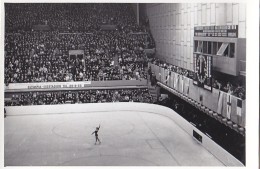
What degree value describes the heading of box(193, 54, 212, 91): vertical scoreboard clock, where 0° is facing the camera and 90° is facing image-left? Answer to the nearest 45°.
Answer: approximately 45°

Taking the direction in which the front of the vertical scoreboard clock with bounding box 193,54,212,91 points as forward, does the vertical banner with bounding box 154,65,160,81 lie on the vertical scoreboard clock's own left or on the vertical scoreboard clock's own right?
on the vertical scoreboard clock's own right

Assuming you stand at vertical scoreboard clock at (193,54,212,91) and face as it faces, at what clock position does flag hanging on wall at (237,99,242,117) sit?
The flag hanging on wall is roughly at 10 o'clock from the vertical scoreboard clock.

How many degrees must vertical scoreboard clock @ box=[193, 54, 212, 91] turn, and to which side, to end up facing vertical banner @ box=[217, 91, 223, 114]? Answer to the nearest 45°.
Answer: approximately 45° to its left
